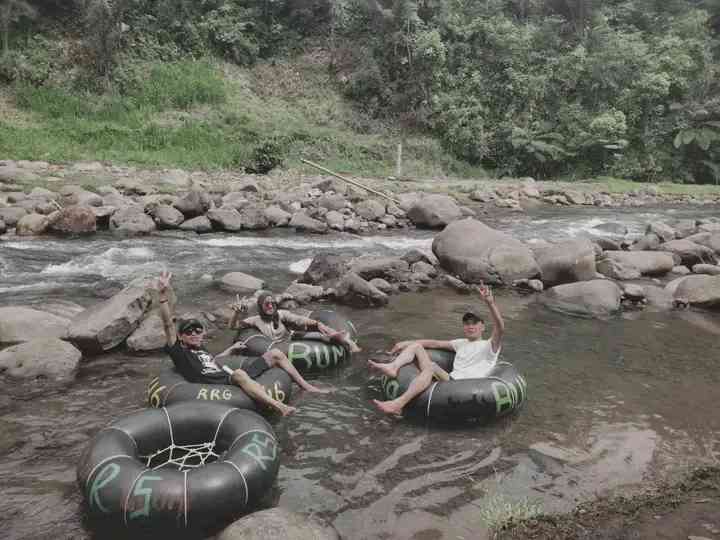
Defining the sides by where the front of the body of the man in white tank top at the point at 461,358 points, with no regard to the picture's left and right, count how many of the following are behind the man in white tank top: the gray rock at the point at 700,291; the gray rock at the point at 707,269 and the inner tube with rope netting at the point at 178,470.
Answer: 2

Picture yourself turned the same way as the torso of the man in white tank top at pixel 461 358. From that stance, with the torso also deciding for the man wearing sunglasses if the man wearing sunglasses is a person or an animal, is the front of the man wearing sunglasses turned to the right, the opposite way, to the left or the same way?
to the left

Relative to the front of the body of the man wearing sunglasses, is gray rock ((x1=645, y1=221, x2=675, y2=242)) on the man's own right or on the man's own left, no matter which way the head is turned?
on the man's own left

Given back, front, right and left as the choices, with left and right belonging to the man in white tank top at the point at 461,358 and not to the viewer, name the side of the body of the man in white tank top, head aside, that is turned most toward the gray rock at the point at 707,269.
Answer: back

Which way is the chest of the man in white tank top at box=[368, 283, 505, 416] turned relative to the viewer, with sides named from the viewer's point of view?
facing the viewer and to the left of the viewer

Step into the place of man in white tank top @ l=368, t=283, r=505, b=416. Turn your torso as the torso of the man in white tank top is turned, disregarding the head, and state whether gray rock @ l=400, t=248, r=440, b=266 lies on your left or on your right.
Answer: on your right

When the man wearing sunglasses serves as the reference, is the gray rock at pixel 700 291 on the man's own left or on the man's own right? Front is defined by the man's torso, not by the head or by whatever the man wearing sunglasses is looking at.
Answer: on the man's own left

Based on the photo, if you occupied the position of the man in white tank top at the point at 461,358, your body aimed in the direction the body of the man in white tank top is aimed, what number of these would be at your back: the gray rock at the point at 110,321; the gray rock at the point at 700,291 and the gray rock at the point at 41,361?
1

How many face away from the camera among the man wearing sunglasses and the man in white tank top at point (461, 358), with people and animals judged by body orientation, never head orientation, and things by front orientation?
0

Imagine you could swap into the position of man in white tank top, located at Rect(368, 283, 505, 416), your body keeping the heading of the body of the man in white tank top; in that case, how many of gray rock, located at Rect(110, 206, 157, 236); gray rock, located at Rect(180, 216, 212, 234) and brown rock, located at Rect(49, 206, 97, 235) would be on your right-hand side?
3

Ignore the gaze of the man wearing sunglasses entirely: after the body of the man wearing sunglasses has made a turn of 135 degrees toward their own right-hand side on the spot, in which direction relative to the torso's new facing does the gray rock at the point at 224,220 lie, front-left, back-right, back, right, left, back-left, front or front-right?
right

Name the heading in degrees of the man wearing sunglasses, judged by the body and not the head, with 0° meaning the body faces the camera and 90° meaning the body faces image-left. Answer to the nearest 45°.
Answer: approximately 315°

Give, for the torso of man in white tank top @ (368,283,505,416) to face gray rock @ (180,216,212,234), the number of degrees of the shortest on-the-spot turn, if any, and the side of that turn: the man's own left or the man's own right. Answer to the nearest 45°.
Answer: approximately 90° to the man's own right
